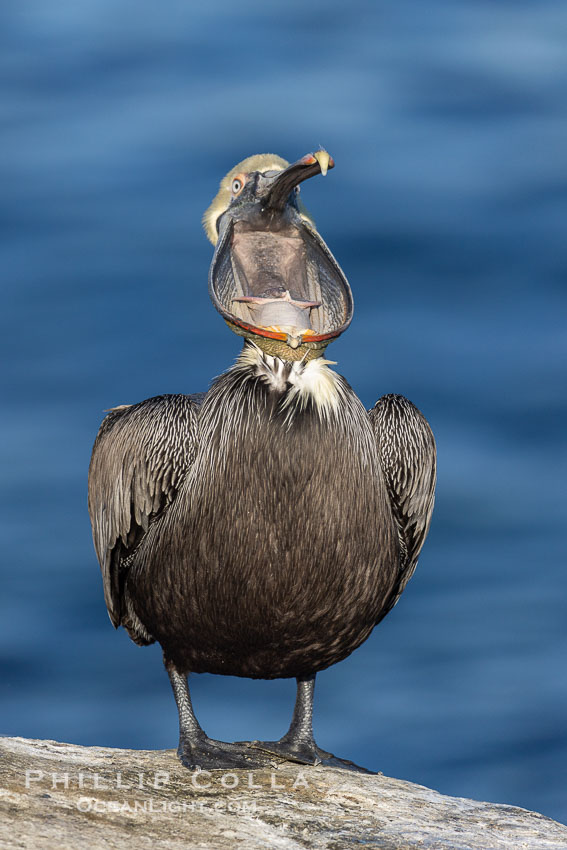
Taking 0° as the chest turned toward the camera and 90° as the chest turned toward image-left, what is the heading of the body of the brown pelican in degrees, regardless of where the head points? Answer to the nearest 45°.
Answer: approximately 0°
